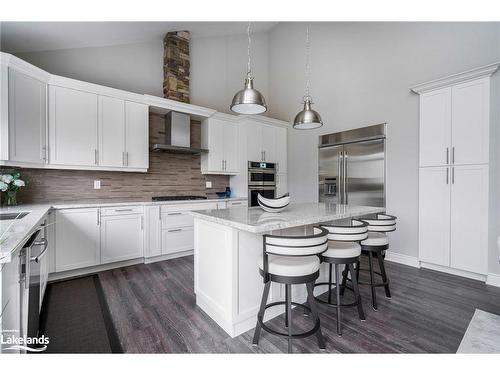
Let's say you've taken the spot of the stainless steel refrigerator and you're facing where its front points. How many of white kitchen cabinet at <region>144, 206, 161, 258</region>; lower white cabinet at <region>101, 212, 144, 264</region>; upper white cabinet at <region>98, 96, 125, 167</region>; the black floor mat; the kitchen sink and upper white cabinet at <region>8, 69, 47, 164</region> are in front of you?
6

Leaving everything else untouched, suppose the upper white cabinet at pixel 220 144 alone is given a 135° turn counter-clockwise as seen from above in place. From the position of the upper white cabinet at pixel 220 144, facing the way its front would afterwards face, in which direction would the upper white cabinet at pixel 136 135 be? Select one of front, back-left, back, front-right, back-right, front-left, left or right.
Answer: back-left

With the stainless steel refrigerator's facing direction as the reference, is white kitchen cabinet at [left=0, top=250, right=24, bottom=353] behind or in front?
in front

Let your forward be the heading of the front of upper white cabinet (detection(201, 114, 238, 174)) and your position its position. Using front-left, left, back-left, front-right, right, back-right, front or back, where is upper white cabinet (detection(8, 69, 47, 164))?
right

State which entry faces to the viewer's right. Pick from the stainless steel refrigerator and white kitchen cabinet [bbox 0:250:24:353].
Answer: the white kitchen cabinet

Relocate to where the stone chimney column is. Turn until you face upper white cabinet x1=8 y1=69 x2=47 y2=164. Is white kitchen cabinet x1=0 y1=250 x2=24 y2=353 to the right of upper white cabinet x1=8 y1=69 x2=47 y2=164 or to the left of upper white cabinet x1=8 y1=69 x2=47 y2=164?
left

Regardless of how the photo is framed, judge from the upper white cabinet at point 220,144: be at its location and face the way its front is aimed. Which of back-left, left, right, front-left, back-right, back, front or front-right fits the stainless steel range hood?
right

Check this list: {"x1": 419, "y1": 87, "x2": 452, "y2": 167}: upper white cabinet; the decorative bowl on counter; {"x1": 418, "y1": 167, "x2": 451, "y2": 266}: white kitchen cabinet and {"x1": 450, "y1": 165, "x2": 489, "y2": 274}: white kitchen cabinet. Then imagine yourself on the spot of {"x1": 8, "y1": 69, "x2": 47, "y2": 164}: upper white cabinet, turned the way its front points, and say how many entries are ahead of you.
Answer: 4

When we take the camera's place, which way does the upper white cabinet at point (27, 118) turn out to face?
facing the viewer and to the right of the viewer

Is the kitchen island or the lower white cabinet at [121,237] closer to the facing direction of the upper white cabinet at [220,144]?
the kitchen island

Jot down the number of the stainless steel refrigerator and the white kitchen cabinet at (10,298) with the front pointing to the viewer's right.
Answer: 1
